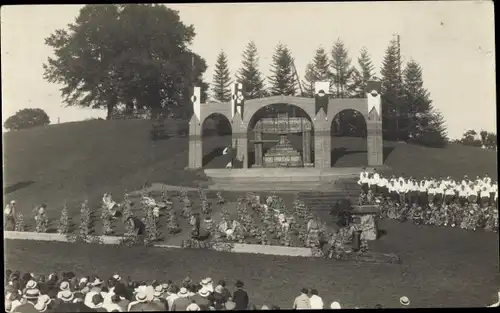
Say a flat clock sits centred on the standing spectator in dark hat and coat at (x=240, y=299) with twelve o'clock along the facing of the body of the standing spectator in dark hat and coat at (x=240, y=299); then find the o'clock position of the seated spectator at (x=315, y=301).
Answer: the seated spectator at (x=315, y=301) is roughly at 3 o'clock from the standing spectator in dark hat and coat at (x=240, y=299).

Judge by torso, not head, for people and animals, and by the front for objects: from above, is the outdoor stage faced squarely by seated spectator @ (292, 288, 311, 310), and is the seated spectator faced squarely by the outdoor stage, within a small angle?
yes

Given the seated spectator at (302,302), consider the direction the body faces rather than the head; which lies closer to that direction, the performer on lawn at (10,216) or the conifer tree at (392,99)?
the conifer tree

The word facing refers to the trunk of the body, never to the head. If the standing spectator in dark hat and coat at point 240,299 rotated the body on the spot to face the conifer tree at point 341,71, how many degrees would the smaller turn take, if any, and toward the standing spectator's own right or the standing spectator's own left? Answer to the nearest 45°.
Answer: approximately 45° to the standing spectator's own right

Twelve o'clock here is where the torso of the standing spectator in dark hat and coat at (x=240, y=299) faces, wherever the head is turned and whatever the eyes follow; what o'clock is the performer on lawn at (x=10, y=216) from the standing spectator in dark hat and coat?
The performer on lawn is roughly at 10 o'clock from the standing spectator in dark hat and coat.

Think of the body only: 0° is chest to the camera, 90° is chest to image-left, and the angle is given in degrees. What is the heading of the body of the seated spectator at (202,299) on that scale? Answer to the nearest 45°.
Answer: approximately 180°

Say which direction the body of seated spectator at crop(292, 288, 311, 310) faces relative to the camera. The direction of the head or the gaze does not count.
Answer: away from the camera

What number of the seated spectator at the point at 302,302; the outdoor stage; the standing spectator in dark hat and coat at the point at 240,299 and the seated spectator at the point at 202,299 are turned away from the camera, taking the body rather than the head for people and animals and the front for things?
3

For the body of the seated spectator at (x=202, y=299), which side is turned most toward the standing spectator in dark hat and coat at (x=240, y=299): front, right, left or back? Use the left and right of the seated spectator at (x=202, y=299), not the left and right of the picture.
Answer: right

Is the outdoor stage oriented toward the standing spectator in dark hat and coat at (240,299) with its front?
yes

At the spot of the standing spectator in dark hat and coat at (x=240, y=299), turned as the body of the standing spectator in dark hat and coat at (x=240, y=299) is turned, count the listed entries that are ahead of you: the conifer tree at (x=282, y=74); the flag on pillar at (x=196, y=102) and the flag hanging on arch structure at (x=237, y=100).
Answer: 3

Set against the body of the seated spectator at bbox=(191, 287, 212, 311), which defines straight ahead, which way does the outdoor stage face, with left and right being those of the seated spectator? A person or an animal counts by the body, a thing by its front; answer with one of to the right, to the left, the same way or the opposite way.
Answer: the opposite way
